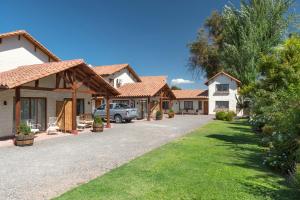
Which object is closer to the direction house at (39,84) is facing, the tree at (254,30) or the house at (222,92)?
the tree

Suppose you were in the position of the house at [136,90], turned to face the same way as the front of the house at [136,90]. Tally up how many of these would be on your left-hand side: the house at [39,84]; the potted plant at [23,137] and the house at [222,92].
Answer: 1

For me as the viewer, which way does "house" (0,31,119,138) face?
facing the viewer and to the right of the viewer

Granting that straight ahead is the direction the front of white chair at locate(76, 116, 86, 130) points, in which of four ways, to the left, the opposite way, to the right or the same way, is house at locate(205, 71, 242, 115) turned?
to the right

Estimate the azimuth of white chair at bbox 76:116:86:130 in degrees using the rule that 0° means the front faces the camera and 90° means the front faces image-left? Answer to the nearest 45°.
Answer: approximately 315°

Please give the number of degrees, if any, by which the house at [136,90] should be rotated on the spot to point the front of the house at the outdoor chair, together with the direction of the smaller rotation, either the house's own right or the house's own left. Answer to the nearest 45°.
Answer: approximately 45° to the house's own right

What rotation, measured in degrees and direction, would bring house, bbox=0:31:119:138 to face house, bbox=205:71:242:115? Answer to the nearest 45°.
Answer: approximately 90° to its left

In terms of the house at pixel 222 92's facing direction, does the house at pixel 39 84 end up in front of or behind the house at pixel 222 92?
in front

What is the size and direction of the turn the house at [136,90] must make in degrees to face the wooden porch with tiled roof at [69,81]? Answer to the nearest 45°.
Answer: approximately 45° to its right

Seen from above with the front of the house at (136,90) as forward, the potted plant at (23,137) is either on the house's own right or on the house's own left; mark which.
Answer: on the house's own right

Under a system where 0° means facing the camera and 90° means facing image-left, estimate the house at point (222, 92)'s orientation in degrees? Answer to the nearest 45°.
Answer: approximately 0°

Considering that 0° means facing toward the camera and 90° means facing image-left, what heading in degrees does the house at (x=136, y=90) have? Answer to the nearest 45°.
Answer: approximately 315°

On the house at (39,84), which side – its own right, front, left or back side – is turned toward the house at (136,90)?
left
